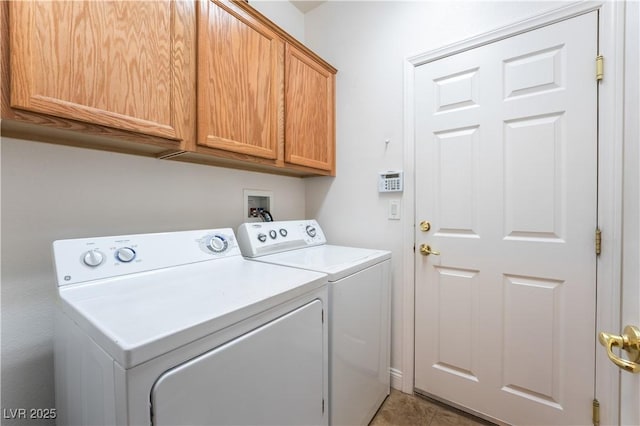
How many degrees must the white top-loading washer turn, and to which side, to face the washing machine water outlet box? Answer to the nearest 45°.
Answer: approximately 180°

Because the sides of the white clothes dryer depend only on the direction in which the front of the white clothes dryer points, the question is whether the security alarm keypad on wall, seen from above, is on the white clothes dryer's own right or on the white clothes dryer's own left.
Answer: on the white clothes dryer's own left

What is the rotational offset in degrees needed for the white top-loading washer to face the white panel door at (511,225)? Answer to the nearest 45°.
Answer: approximately 45° to its left

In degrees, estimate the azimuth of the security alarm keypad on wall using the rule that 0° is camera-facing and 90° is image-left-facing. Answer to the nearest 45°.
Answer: approximately 0°

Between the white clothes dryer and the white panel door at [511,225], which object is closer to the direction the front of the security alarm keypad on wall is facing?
the white clothes dryer

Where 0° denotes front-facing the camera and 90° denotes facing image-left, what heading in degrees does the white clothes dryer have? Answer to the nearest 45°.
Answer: approximately 315°

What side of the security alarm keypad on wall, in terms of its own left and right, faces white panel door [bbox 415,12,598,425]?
left

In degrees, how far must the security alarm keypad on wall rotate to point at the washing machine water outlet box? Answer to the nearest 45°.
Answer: approximately 90° to its right

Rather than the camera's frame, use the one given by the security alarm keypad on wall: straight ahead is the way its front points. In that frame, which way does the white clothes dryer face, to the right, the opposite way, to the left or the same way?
to the left

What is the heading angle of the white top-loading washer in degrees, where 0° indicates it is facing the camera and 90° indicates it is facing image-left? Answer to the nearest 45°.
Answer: approximately 315°
